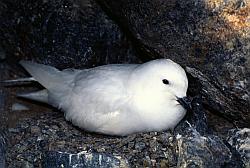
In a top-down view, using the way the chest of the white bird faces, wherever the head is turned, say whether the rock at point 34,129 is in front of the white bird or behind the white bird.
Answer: behind

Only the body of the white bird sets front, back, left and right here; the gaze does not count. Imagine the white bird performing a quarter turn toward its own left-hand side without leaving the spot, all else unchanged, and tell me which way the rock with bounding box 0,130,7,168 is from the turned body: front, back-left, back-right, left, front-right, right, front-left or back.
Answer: left

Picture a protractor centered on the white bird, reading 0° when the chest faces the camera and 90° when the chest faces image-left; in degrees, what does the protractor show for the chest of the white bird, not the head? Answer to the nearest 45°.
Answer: approximately 270°

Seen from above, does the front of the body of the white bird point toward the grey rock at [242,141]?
yes
